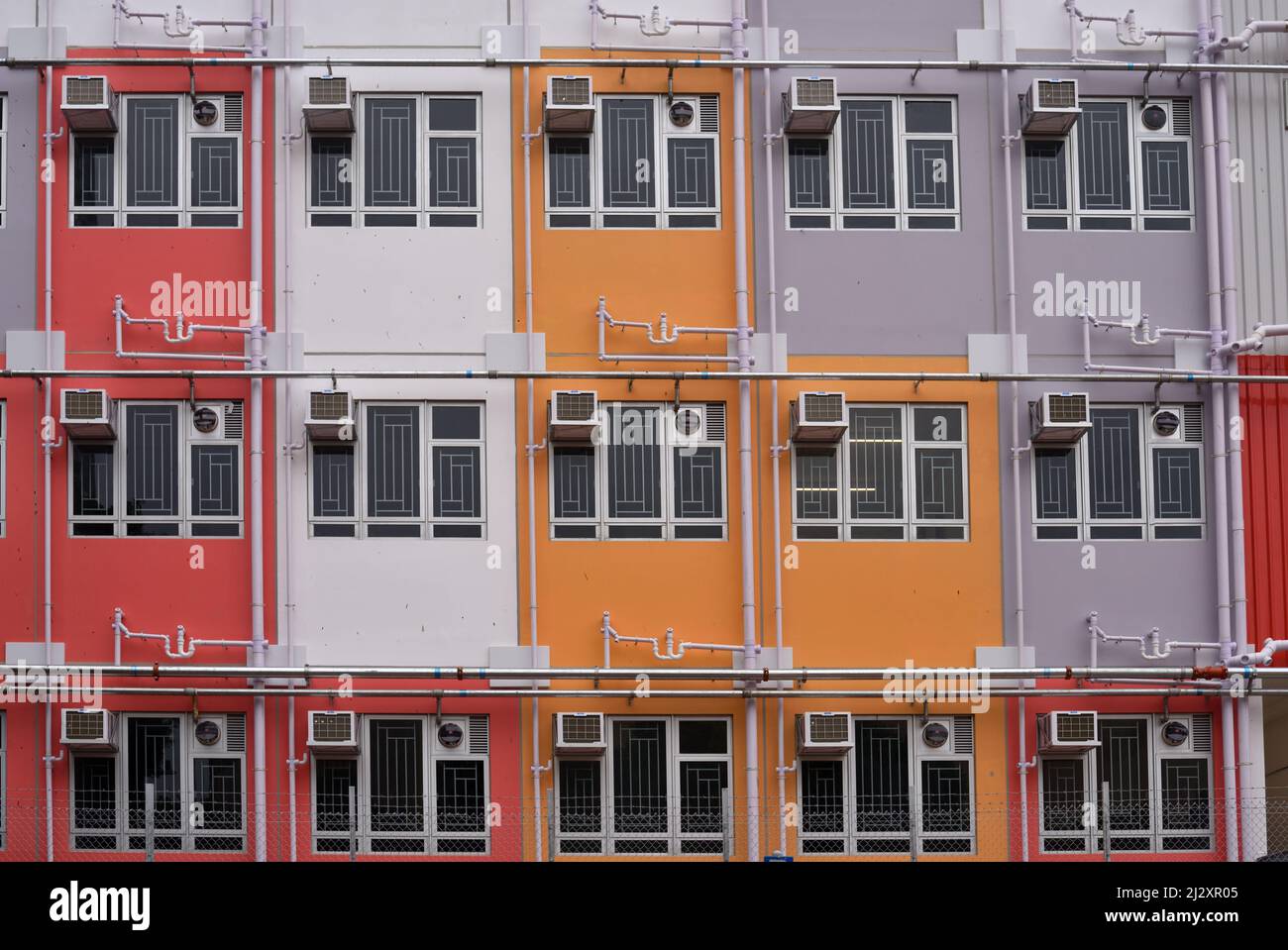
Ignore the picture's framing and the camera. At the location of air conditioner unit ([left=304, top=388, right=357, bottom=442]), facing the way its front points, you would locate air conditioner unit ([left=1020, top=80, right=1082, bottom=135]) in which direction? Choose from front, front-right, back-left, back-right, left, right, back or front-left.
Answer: left

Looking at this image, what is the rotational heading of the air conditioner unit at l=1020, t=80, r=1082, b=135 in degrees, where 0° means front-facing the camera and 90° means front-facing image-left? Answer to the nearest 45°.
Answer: approximately 0°

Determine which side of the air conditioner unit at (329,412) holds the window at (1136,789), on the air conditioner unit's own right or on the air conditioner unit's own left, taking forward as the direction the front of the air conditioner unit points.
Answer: on the air conditioner unit's own left

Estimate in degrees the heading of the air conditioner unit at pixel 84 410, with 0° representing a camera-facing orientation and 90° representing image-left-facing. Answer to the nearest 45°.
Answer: approximately 0°

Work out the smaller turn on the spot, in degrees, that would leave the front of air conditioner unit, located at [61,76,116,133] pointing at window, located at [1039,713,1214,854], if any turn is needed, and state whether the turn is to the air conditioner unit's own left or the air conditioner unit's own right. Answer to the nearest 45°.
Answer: approximately 90° to the air conditioner unit's own left

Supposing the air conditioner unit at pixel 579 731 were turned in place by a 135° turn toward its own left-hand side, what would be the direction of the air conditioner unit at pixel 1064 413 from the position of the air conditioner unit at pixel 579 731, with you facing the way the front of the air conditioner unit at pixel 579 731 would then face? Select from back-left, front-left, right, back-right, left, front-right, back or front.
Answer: front-right

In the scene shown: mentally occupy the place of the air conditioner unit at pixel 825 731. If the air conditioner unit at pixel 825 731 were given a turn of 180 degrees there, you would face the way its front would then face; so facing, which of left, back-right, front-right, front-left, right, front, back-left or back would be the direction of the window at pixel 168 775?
left
